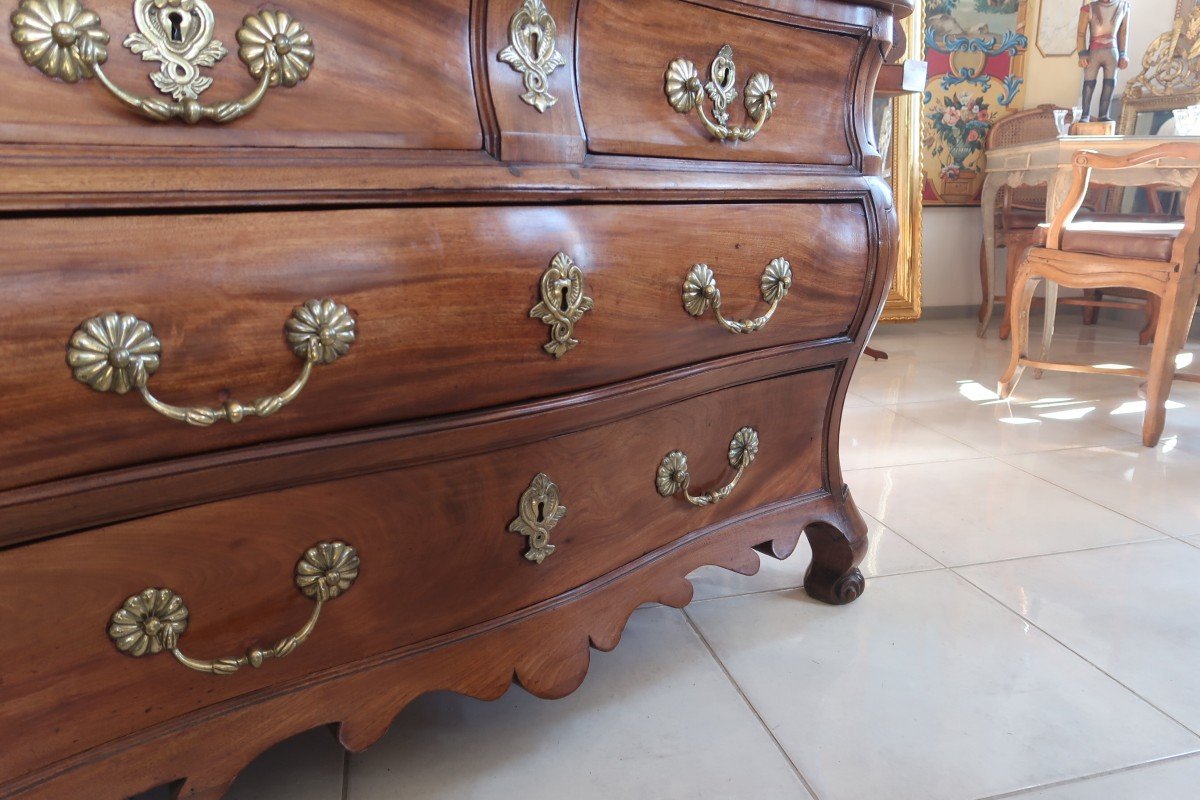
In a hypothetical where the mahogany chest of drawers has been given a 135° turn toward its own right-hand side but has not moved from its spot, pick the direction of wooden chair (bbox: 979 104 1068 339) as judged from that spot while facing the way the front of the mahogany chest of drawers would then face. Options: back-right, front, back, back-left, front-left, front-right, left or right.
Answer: back-right

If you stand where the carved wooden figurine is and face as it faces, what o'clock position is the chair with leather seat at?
The chair with leather seat is roughly at 12 o'clock from the carved wooden figurine.

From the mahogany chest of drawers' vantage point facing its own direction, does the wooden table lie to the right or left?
on its left

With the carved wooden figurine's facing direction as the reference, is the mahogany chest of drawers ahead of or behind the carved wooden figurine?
ahead

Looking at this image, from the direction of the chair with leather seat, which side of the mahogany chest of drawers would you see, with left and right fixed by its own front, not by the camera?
left

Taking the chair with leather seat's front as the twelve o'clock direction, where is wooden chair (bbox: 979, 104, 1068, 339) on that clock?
The wooden chair is roughly at 1 o'clock from the chair with leather seat.

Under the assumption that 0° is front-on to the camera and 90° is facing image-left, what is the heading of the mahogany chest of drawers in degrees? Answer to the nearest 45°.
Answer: approximately 315°
